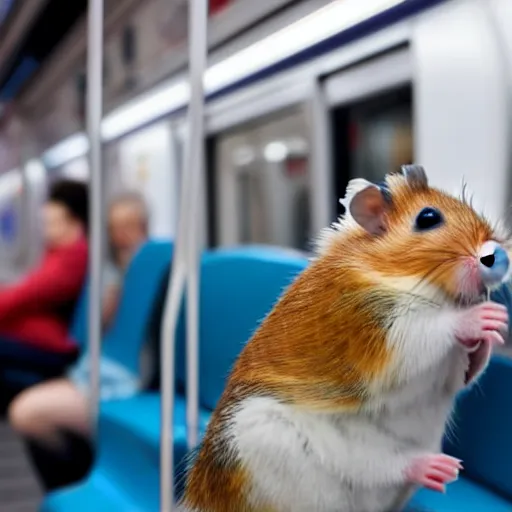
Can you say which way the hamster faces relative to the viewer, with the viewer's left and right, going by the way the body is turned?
facing to the right of the viewer

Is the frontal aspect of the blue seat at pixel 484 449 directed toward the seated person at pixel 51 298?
no

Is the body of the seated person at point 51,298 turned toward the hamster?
no

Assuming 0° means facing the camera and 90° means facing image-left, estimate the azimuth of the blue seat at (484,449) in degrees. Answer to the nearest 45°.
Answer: approximately 45°

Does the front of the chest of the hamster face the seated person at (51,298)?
no
